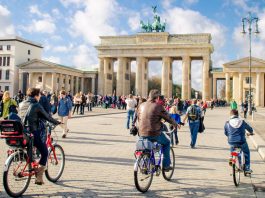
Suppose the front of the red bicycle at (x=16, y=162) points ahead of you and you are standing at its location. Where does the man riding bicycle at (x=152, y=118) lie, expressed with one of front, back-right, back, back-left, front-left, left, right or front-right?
front-right

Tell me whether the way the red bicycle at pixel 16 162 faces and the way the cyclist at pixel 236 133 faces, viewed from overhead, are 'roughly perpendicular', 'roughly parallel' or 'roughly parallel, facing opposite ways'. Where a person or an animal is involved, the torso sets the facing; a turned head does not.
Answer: roughly parallel

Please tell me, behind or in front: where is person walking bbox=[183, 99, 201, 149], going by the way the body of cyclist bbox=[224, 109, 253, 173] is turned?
in front

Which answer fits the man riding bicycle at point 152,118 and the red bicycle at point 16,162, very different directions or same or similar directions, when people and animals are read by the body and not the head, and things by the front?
same or similar directions

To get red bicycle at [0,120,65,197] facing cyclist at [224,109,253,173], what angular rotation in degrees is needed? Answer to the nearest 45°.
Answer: approximately 45° to its right

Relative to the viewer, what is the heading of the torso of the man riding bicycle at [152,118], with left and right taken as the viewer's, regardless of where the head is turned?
facing away from the viewer and to the right of the viewer

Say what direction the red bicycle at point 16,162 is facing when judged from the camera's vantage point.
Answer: facing away from the viewer and to the right of the viewer

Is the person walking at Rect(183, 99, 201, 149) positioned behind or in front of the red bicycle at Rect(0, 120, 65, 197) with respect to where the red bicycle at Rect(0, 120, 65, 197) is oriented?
in front

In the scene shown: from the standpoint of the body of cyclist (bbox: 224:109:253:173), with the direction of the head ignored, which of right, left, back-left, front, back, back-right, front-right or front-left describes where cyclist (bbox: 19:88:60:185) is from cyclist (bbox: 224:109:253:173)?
back-left

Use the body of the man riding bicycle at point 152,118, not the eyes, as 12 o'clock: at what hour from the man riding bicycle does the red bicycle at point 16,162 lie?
The red bicycle is roughly at 7 o'clock from the man riding bicycle.

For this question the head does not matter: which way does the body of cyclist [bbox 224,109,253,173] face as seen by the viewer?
away from the camera
